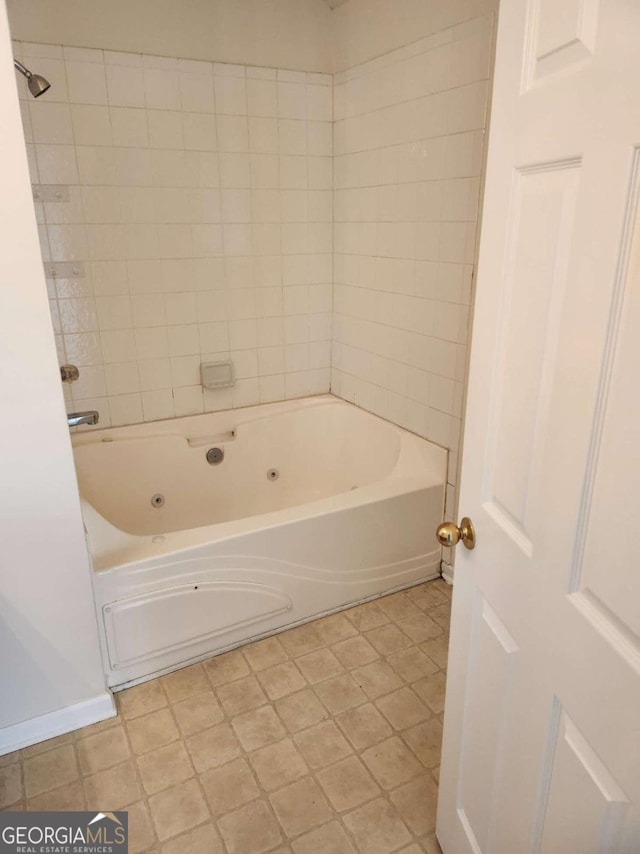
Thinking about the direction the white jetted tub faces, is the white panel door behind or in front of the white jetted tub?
in front

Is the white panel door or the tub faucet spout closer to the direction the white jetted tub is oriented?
the white panel door

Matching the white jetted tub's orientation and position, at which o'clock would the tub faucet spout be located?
The tub faucet spout is roughly at 3 o'clock from the white jetted tub.

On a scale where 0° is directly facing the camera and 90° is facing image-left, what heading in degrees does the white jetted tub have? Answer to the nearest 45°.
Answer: approximately 315°
